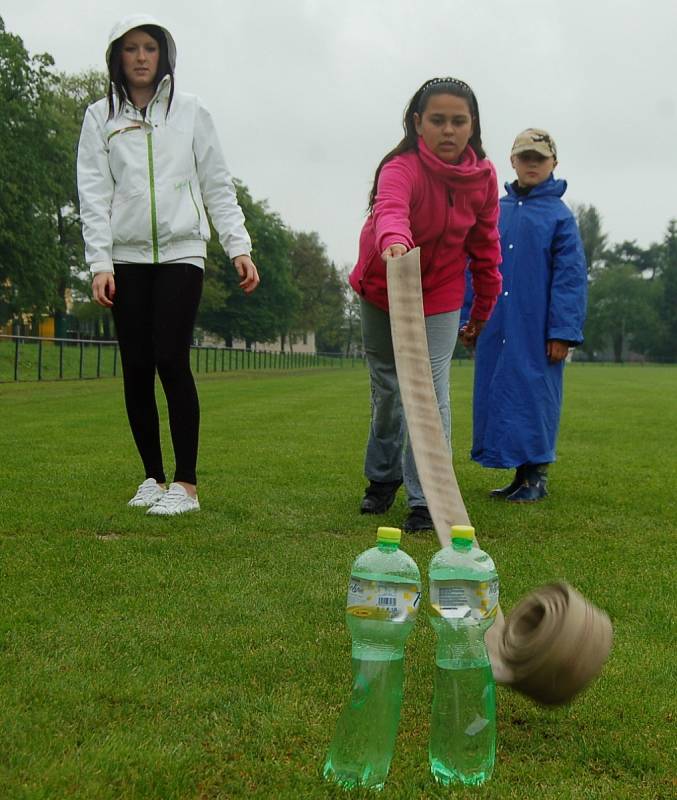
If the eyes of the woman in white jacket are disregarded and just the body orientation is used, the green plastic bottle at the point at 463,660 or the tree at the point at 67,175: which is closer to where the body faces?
the green plastic bottle

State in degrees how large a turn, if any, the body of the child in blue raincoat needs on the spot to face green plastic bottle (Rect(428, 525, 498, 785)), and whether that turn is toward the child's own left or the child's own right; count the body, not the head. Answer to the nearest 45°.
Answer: approximately 45° to the child's own left

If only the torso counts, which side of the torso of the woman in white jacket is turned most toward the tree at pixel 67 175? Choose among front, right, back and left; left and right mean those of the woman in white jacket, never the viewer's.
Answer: back

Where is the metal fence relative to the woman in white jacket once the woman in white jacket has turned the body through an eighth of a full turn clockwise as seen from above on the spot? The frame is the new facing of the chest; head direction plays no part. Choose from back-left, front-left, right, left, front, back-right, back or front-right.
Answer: back-right

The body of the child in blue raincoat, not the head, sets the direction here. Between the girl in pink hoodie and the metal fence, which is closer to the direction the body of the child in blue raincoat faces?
the girl in pink hoodie

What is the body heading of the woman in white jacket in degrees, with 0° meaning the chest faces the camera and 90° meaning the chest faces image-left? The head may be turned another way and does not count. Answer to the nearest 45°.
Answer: approximately 0°

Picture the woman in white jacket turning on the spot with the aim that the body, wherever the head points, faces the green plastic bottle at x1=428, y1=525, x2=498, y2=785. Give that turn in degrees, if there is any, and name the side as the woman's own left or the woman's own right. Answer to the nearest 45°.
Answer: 0° — they already face it

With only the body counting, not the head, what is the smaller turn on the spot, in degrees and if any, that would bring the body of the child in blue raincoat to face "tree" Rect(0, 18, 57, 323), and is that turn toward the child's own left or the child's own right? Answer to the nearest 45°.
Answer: approximately 90° to the child's own right

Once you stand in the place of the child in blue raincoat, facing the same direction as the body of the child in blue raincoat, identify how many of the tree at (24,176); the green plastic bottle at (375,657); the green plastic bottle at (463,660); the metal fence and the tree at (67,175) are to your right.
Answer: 3

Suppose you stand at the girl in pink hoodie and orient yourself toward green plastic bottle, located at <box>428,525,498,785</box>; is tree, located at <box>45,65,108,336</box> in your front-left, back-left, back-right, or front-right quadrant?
back-right

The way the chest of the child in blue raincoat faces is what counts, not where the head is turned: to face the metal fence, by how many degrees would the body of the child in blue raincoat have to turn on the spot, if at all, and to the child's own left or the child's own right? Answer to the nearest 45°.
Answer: approximately 90° to the child's own right

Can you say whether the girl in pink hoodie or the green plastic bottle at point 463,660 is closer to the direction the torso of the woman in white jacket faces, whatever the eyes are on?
the green plastic bottle
